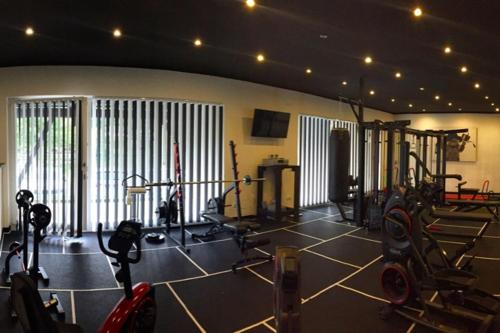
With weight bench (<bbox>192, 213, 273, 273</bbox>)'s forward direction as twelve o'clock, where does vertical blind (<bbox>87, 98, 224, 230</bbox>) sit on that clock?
The vertical blind is roughly at 6 o'clock from the weight bench.

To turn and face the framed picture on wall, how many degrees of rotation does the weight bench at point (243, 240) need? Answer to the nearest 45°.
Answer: approximately 90° to its left

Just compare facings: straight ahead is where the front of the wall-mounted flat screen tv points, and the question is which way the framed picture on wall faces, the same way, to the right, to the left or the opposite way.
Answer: to the right

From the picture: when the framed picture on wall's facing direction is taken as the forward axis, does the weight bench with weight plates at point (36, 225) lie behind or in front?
in front

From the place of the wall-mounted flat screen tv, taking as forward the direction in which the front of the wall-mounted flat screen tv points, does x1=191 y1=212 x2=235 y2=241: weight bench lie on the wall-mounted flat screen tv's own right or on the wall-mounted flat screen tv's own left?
on the wall-mounted flat screen tv's own right

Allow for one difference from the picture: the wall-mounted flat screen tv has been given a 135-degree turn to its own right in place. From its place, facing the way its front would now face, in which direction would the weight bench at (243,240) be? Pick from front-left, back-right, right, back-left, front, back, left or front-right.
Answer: left

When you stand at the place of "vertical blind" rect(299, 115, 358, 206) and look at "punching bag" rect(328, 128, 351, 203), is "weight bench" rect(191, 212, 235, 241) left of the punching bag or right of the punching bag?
right

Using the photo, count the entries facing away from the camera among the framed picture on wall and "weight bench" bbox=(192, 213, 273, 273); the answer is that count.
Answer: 0

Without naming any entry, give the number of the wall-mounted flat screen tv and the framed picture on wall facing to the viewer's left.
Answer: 0

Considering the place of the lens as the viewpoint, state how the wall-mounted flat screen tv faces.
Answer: facing the viewer and to the right of the viewer

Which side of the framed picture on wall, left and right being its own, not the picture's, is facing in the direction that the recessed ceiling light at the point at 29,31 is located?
front

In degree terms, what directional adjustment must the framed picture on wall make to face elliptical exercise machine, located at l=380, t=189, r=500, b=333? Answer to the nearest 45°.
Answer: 0° — it already faces it

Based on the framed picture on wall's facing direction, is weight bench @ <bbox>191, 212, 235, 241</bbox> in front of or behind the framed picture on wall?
in front
